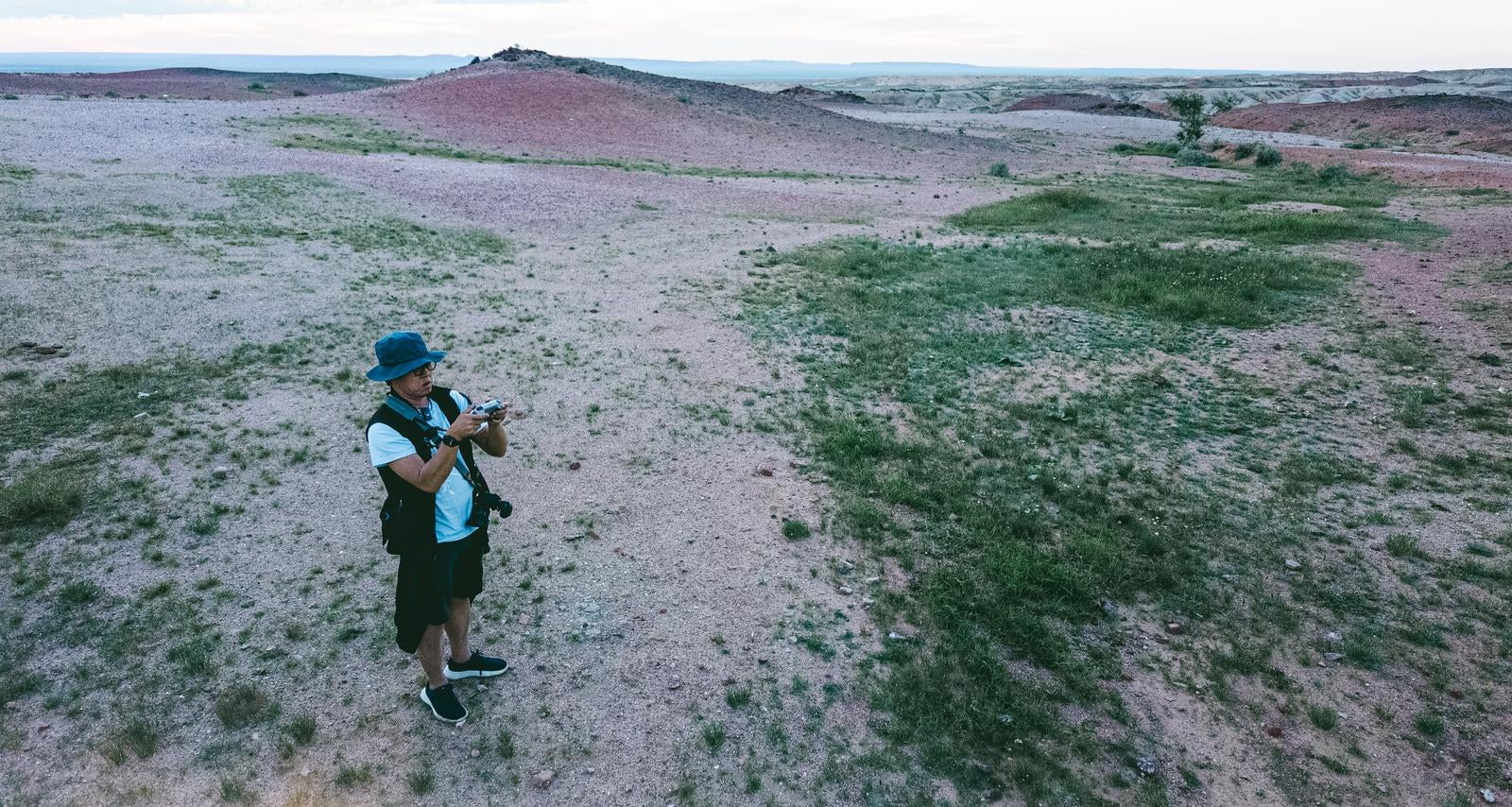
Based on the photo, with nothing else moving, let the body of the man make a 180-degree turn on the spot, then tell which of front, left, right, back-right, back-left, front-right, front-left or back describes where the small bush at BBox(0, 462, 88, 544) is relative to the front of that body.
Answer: front

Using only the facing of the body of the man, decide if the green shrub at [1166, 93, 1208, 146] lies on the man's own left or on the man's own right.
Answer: on the man's own left

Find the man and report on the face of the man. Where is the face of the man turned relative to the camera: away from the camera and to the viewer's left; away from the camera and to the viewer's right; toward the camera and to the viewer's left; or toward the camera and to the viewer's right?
toward the camera and to the viewer's right

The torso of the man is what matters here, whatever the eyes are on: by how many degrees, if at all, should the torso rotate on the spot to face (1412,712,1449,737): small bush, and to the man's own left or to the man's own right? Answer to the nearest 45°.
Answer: approximately 45° to the man's own left

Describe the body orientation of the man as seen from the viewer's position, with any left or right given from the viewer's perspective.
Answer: facing the viewer and to the right of the viewer

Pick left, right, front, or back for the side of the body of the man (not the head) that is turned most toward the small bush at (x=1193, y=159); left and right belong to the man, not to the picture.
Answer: left

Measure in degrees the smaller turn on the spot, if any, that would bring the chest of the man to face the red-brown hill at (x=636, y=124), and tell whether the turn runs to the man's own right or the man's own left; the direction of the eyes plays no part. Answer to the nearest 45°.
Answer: approximately 135° to the man's own left
